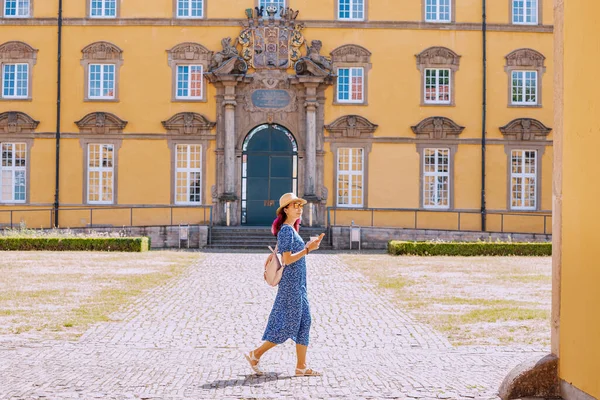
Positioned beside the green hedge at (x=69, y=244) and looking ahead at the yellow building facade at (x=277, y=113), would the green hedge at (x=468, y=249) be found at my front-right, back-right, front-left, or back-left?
front-right

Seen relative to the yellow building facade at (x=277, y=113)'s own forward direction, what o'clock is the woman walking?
The woman walking is roughly at 12 o'clock from the yellow building facade.

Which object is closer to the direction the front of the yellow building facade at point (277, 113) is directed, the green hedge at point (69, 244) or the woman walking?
the woman walking

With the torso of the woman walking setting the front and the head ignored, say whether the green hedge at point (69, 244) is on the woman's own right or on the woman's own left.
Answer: on the woman's own left

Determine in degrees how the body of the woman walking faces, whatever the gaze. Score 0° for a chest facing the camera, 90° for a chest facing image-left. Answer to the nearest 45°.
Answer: approximately 270°

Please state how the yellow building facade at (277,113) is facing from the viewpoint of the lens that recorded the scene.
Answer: facing the viewer

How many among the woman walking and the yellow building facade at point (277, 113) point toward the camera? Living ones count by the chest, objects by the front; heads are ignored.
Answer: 1

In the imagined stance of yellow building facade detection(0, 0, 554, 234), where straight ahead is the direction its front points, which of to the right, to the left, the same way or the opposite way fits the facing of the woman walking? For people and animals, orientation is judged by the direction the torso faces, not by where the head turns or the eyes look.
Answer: to the left

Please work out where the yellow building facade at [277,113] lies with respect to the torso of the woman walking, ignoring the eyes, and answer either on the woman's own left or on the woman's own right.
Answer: on the woman's own left

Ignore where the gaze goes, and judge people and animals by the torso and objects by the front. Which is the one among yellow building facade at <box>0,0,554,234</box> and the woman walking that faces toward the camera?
the yellow building facade

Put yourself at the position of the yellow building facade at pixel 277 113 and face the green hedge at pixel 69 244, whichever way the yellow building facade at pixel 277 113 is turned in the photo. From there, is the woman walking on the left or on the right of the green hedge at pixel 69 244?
left

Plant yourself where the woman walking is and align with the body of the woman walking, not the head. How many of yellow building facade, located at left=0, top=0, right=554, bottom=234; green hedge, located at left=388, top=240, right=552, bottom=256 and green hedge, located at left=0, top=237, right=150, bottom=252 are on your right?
0
